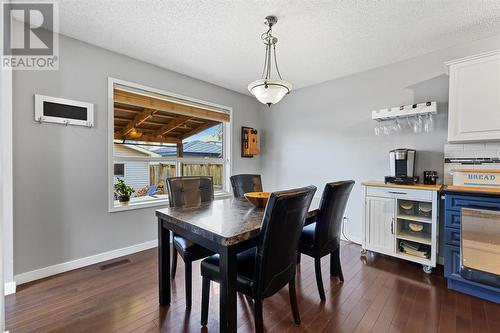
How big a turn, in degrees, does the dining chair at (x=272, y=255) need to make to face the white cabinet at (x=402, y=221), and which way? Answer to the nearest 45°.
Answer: approximately 90° to its right

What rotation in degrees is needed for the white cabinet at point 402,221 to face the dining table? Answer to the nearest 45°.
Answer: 0° — it already faces it

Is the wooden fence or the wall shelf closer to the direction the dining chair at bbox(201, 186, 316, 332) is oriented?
the wooden fence

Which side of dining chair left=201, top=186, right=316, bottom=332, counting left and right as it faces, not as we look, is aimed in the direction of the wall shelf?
right

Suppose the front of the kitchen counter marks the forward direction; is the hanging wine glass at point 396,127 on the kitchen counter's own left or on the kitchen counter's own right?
on the kitchen counter's own right
